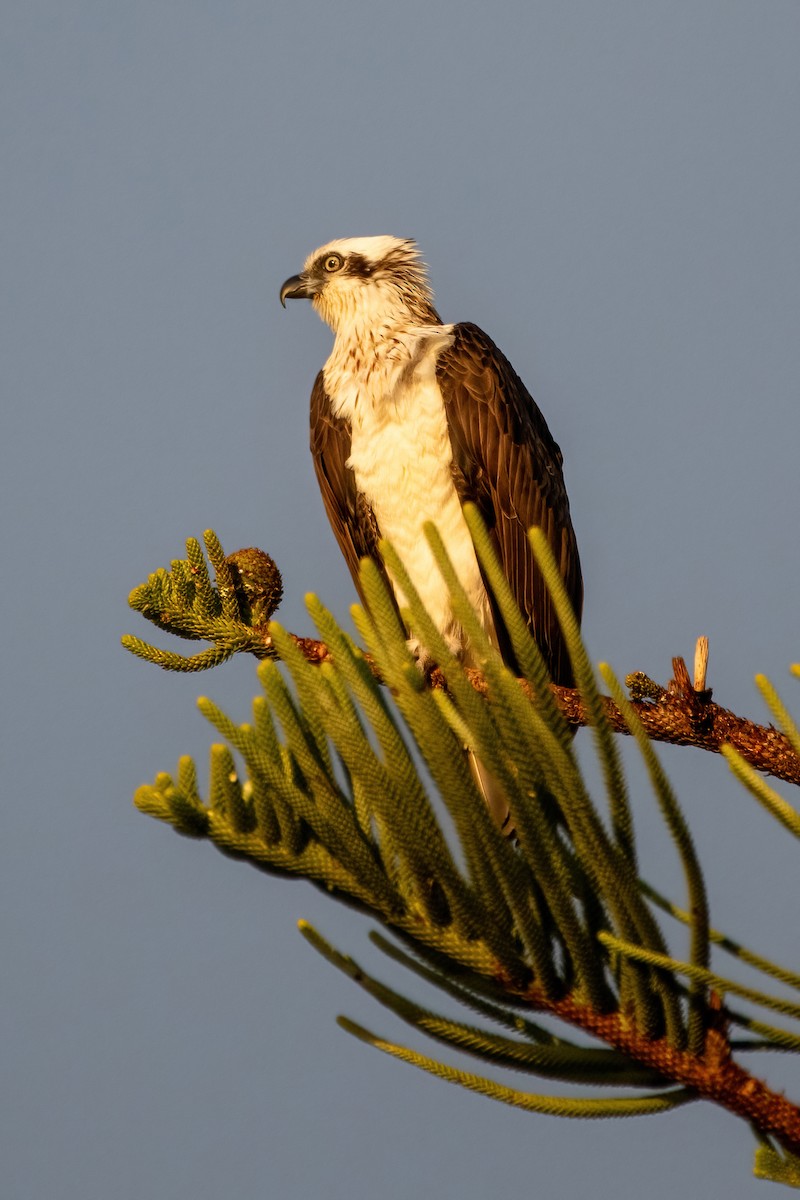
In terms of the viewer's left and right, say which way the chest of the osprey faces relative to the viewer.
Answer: facing the viewer and to the left of the viewer
